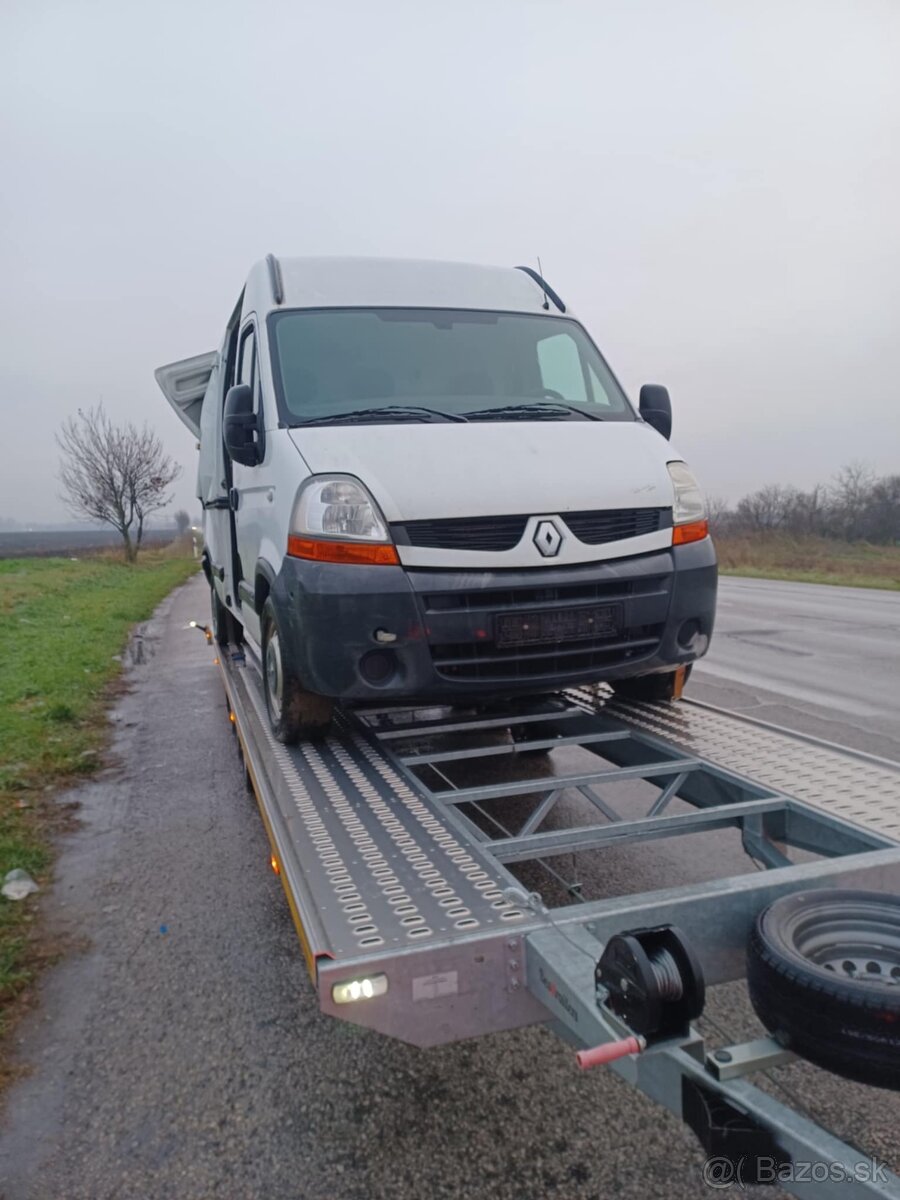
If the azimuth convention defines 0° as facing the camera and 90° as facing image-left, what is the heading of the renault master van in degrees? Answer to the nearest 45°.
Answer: approximately 315°

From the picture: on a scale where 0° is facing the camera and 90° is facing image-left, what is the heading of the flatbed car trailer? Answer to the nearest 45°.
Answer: approximately 315°

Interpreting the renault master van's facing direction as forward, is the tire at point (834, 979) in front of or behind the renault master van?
in front
